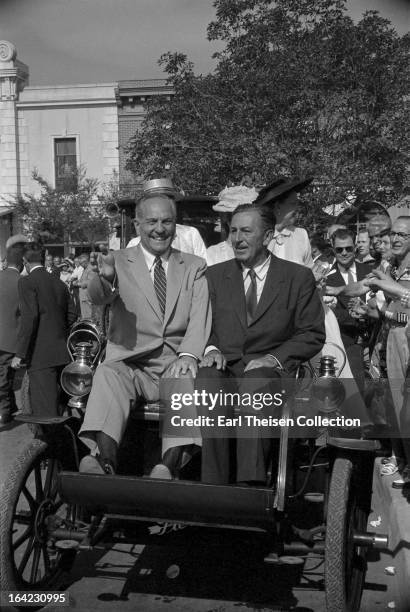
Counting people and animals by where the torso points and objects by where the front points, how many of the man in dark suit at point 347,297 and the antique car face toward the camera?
2

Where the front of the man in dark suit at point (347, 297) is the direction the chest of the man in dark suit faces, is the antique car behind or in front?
in front

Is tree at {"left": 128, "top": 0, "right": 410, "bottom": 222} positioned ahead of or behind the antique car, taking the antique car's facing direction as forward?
behind

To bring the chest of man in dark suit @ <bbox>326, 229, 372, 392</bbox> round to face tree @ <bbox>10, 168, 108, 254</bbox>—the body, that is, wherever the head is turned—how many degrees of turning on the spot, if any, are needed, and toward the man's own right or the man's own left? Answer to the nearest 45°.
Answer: approximately 135° to the man's own right

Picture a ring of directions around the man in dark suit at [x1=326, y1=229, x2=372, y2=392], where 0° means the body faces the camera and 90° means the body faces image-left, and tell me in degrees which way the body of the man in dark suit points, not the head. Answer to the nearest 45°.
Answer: approximately 0°

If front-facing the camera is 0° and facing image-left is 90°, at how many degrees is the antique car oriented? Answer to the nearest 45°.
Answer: approximately 0°

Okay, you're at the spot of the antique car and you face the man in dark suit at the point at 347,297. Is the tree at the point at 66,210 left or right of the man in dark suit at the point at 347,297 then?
left

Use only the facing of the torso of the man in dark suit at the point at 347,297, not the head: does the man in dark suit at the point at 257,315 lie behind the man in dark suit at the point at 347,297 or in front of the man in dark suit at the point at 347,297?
in front

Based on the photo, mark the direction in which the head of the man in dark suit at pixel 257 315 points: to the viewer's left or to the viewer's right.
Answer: to the viewer's left

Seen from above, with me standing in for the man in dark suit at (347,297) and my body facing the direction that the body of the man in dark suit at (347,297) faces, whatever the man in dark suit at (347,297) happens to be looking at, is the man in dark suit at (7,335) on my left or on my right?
on my right

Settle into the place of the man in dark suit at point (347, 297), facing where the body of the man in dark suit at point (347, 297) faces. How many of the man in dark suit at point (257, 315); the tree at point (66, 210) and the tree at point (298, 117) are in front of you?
1
